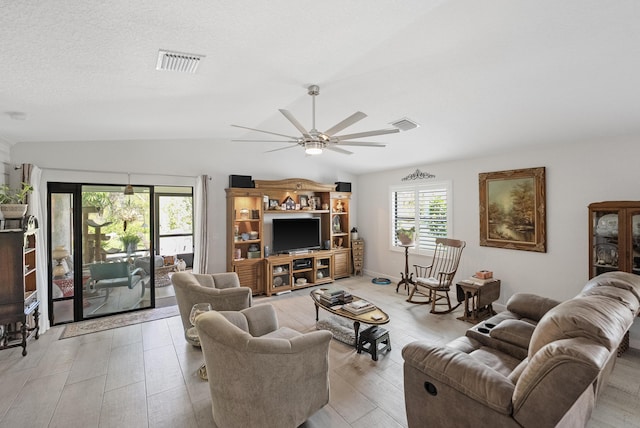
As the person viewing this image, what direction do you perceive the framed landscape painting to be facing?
facing the viewer and to the left of the viewer

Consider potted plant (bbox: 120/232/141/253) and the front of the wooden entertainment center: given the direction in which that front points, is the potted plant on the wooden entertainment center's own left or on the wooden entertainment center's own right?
on the wooden entertainment center's own right

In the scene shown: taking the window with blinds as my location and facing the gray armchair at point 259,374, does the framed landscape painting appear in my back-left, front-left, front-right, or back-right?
front-left

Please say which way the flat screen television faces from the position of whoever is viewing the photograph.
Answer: facing the viewer and to the right of the viewer

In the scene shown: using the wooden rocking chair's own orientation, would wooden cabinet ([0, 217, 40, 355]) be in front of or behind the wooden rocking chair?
in front

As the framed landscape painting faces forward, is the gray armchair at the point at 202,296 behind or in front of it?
in front

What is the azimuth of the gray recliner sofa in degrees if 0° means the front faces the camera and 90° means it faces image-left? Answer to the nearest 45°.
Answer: approximately 135°

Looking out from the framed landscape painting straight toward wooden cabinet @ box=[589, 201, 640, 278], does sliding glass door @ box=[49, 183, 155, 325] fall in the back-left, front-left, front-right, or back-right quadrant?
back-right

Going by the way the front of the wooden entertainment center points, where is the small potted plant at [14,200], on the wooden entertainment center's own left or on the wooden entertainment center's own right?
on the wooden entertainment center's own right

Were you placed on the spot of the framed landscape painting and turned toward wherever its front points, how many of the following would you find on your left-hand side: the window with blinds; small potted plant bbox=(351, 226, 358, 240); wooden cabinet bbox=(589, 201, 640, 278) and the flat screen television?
1

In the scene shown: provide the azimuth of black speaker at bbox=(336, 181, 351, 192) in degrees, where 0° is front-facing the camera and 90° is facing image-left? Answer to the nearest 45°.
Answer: approximately 315°

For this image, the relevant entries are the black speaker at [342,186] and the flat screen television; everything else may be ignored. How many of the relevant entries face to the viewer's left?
0

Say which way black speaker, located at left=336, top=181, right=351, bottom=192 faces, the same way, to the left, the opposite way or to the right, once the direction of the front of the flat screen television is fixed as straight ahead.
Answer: the same way

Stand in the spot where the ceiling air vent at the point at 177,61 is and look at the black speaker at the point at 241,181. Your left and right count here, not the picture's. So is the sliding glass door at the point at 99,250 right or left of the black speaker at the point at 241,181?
left

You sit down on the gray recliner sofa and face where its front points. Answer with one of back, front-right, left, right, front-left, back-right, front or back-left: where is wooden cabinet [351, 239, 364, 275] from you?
front

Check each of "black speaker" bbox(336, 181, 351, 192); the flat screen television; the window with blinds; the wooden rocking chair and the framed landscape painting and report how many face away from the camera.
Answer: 0

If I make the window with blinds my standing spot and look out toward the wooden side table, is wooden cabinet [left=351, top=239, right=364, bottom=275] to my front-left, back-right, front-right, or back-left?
back-right

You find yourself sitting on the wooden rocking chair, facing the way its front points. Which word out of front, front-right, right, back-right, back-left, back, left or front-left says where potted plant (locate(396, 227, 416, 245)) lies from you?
right

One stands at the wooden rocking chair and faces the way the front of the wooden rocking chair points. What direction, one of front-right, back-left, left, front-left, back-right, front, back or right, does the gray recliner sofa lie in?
front-left

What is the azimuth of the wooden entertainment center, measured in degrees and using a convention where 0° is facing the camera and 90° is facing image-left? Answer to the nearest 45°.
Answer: approximately 315°
